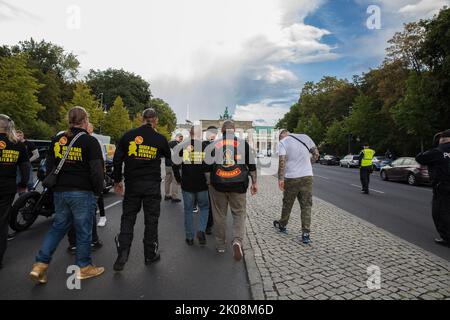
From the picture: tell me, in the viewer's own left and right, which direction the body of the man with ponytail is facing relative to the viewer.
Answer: facing away from the viewer and to the right of the viewer

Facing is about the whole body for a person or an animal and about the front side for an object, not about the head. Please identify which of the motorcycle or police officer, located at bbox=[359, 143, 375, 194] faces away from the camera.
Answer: the police officer

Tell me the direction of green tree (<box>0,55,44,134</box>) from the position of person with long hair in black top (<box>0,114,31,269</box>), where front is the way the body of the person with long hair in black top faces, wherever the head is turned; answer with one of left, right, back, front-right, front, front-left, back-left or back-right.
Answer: front

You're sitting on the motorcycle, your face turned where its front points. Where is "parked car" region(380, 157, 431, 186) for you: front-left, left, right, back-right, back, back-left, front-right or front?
back-left

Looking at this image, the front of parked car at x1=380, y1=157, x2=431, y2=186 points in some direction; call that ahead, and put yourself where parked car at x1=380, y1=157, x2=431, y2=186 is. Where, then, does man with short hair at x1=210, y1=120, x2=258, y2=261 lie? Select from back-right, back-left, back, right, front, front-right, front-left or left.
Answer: back-left

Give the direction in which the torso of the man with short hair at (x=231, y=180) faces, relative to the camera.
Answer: away from the camera

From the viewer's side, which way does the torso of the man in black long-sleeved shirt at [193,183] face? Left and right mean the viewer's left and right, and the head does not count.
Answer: facing away from the viewer

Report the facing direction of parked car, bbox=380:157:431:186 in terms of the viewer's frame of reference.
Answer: facing away from the viewer and to the left of the viewer

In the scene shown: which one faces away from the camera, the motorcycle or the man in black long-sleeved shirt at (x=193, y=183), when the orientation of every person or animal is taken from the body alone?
the man in black long-sleeved shirt

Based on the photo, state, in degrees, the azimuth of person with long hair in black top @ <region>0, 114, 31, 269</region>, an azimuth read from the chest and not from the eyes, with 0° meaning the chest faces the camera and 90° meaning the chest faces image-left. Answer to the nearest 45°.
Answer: approximately 180°

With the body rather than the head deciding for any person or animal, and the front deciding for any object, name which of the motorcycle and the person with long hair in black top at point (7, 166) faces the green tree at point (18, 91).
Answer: the person with long hair in black top
